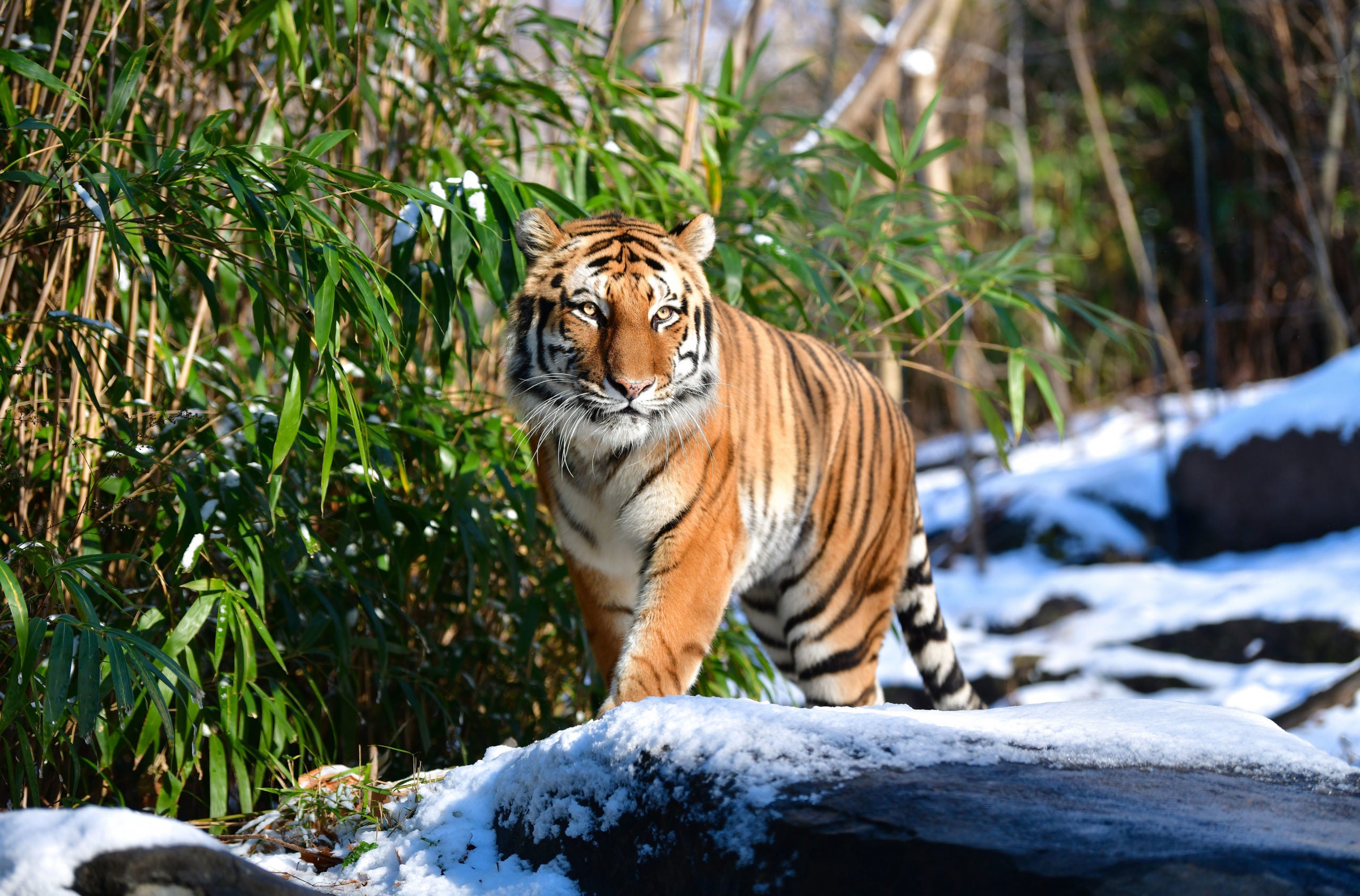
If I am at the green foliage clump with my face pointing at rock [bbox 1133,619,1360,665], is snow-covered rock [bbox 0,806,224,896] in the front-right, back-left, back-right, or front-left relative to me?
back-right

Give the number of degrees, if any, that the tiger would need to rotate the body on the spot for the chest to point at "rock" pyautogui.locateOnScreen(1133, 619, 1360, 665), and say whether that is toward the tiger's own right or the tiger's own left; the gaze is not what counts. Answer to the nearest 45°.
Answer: approximately 180°

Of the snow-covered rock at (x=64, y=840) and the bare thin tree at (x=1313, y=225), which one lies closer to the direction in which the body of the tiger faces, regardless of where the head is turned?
the snow-covered rock

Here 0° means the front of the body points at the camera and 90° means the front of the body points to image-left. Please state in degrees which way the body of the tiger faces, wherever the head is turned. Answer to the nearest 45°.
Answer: approximately 45°

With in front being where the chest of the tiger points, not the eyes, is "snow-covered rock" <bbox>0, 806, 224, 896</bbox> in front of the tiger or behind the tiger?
in front

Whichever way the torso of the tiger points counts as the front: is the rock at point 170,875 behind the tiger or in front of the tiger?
in front

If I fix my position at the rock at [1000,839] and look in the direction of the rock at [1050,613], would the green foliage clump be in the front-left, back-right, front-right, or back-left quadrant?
front-left

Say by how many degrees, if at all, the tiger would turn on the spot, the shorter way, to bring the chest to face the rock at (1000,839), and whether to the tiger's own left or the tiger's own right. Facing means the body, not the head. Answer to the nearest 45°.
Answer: approximately 45° to the tiger's own left

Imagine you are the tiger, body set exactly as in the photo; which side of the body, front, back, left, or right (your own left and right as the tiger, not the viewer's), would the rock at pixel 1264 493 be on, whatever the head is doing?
back
